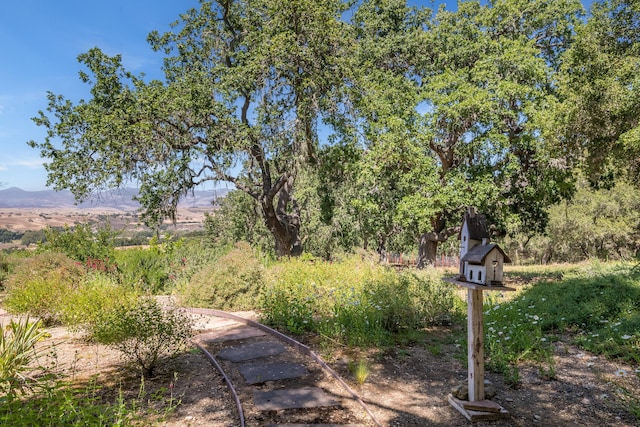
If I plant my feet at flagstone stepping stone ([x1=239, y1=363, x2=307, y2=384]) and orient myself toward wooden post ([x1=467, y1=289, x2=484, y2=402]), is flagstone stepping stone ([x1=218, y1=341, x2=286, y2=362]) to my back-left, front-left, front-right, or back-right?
back-left

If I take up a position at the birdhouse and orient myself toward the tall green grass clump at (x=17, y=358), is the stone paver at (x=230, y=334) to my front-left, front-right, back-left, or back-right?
front-right

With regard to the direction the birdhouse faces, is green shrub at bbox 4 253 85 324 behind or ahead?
behind

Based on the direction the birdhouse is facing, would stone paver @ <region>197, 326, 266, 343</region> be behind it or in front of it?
behind

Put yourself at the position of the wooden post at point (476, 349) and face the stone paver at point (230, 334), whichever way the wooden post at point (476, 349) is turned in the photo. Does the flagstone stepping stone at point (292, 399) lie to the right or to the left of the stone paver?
left

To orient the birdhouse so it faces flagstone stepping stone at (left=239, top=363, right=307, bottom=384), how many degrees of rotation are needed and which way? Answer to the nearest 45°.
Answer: approximately 135° to its right

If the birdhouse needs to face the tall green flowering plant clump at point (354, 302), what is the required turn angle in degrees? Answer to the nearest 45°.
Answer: approximately 180°

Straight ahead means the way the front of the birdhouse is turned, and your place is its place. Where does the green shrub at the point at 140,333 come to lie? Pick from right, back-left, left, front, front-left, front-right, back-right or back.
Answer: back-right

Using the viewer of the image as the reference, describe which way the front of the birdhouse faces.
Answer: facing the viewer and to the right of the viewer

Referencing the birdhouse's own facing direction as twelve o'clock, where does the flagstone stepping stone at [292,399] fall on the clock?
The flagstone stepping stone is roughly at 4 o'clock from the birdhouse.
